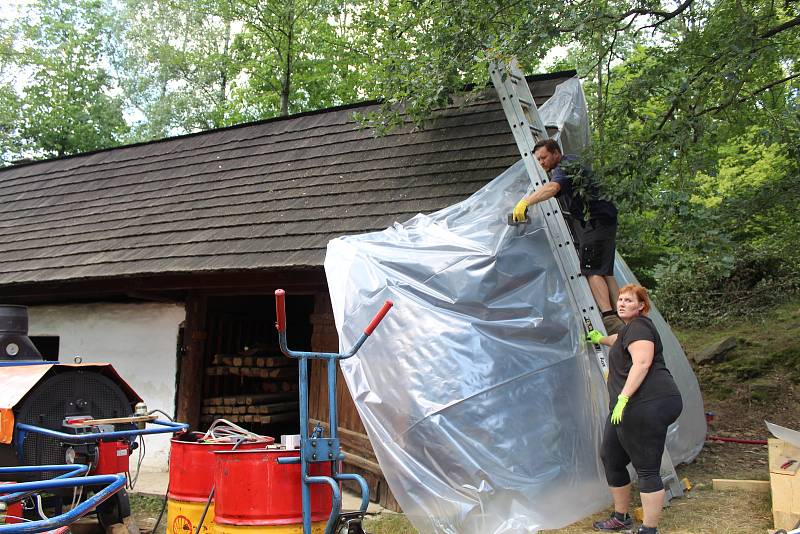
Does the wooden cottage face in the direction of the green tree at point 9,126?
no

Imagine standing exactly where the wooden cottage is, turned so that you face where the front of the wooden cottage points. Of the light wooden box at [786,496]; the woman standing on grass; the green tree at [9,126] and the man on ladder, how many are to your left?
3

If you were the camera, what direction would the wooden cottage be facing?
facing the viewer and to the left of the viewer

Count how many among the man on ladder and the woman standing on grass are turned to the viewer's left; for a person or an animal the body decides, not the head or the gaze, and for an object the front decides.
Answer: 2

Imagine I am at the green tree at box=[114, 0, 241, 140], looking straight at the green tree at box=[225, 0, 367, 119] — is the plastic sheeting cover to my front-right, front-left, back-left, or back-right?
front-right

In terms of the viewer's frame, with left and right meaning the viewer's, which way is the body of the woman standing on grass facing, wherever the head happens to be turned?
facing to the left of the viewer

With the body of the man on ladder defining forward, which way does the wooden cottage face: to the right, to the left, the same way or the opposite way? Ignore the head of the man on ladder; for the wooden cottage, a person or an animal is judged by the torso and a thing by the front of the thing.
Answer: to the left

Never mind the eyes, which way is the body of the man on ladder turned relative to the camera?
to the viewer's left

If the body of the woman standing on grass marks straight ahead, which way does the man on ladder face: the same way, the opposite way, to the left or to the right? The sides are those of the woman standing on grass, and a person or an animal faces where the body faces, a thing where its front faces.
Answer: the same way

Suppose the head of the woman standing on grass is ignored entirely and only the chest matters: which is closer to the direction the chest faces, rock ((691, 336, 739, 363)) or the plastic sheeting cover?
the plastic sheeting cover

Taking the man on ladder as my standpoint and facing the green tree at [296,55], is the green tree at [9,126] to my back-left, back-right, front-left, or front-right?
front-left

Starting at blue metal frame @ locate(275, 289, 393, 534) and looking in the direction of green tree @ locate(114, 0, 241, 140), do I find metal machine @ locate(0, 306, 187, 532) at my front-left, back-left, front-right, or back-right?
front-left
